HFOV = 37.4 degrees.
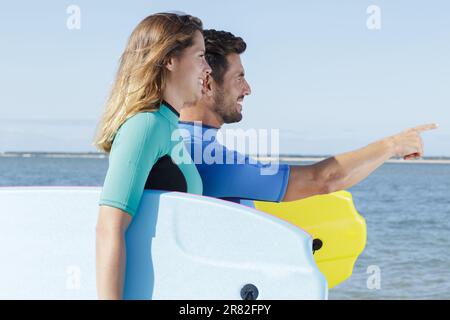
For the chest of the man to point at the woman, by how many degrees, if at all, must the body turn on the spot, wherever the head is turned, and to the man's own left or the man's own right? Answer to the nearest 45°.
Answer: approximately 90° to the man's own right

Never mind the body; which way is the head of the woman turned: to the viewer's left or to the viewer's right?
to the viewer's right

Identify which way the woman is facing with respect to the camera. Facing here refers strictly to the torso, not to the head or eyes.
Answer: to the viewer's right

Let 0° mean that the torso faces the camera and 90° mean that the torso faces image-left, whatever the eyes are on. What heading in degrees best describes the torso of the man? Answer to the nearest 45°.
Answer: approximately 270°

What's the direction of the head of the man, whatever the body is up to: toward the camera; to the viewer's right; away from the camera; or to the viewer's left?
to the viewer's right

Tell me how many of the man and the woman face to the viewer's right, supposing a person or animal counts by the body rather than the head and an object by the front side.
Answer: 2

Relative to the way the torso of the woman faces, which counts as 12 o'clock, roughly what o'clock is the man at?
The man is roughly at 10 o'clock from the woman.
